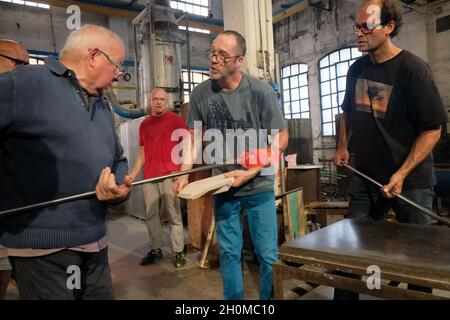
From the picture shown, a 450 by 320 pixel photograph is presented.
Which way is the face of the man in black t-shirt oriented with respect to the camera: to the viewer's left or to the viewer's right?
to the viewer's left

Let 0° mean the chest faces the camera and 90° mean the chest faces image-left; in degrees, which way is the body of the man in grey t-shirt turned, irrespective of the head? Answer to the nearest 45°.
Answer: approximately 45°

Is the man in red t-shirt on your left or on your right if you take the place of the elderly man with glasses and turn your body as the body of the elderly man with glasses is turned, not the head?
on your left

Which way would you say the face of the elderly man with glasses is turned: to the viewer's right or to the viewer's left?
to the viewer's right

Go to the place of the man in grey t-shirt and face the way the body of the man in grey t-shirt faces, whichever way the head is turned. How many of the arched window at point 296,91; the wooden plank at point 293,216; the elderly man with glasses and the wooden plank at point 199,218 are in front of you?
1

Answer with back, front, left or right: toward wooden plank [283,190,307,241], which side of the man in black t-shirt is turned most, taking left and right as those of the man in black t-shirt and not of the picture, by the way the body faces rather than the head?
right

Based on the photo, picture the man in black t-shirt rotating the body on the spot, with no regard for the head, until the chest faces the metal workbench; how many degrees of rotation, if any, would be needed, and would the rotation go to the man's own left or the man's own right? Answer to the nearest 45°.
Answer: approximately 45° to the man's own left

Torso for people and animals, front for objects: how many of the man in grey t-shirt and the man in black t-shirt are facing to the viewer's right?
0

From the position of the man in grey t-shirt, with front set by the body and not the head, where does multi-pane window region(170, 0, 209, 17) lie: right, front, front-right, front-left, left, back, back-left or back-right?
back-right
